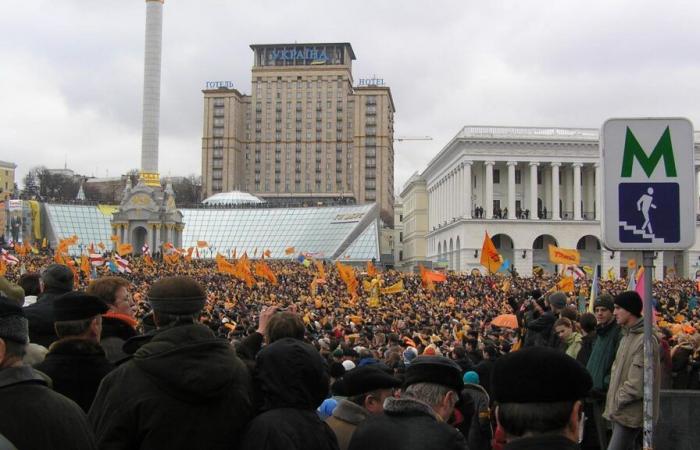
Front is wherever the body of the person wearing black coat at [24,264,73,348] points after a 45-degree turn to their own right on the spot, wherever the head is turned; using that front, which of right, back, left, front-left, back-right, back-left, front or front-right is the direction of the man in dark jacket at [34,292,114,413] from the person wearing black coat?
back-right

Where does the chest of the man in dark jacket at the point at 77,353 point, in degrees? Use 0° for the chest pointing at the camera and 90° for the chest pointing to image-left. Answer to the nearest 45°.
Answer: approximately 225°

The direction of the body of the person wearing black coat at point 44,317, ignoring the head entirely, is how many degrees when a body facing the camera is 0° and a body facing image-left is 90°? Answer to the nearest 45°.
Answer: approximately 180°

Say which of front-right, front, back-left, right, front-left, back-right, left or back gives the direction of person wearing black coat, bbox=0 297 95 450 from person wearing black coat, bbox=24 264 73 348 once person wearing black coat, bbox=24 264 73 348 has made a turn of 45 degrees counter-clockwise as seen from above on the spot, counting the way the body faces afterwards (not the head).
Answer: back-left

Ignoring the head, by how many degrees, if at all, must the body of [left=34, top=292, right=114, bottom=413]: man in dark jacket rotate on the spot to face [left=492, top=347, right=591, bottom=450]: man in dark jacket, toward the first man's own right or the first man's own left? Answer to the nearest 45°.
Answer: approximately 90° to the first man's own right

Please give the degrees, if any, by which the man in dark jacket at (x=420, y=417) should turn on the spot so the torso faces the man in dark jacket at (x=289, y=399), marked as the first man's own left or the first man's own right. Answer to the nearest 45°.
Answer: approximately 135° to the first man's own left

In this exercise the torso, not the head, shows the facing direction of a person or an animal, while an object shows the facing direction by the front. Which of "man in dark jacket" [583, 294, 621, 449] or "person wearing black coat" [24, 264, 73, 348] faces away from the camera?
the person wearing black coat

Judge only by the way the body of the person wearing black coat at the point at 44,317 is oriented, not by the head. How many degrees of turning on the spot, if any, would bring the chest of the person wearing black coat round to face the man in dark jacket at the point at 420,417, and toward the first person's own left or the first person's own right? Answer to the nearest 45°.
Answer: approximately 135° to the first person's own right

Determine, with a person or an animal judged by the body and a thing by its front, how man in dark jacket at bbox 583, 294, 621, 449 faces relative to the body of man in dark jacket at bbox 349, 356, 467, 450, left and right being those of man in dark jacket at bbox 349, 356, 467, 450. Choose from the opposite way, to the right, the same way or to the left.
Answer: the opposite way

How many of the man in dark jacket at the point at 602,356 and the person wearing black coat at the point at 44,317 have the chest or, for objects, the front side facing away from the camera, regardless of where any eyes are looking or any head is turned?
1
